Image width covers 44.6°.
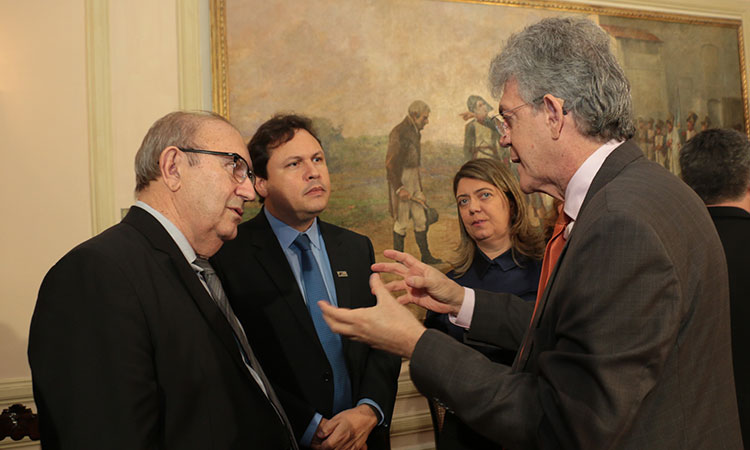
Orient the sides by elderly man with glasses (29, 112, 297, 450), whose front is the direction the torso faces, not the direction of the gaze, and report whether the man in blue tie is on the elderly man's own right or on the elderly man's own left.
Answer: on the elderly man's own left

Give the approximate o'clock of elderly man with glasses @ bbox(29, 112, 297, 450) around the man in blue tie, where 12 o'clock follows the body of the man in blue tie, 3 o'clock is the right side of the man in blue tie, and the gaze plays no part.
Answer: The elderly man with glasses is roughly at 2 o'clock from the man in blue tie.

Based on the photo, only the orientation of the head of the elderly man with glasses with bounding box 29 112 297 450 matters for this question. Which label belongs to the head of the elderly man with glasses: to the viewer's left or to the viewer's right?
to the viewer's right

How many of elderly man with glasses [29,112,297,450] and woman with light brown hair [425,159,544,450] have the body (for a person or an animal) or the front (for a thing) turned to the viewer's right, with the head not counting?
1

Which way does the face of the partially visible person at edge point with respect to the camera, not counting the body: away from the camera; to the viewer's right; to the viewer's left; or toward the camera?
away from the camera

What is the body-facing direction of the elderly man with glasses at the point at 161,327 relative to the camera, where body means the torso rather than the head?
to the viewer's right

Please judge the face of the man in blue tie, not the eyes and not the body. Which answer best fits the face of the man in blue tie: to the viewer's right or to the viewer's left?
to the viewer's right

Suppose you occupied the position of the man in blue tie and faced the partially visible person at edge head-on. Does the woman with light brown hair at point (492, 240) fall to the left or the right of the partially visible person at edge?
left

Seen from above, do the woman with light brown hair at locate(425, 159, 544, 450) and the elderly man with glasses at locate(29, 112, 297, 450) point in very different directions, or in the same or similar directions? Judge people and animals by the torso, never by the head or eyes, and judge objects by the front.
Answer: very different directions
